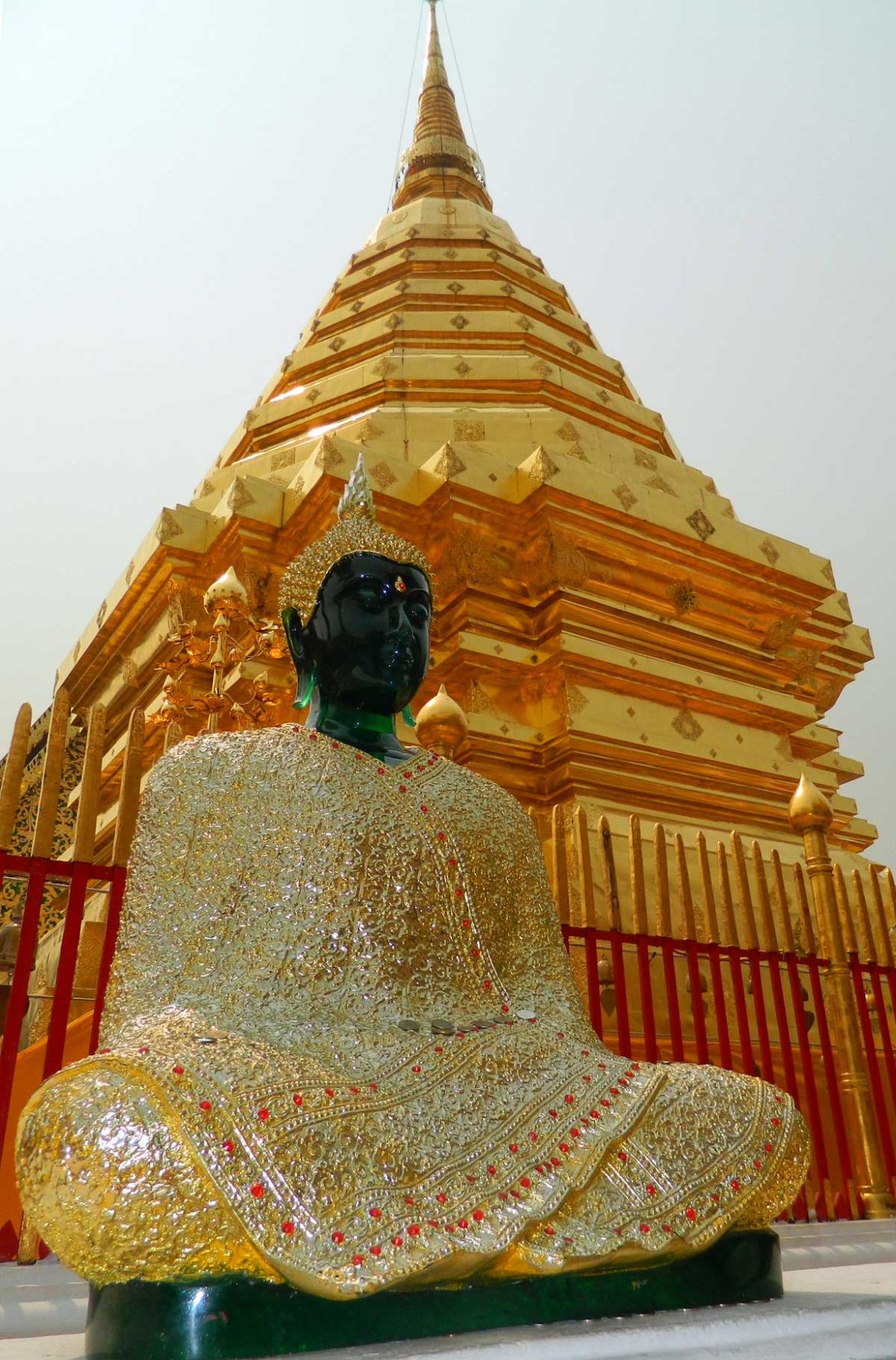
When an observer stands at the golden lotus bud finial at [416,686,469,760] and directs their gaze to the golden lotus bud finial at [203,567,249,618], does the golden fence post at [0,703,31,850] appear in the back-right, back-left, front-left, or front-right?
front-left

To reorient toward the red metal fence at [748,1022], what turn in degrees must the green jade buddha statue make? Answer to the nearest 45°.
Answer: approximately 90° to its left

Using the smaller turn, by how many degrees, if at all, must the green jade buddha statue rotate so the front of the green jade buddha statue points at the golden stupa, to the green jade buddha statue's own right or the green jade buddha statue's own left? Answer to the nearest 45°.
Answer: approximately 135° to the green jade buddha statue's own left

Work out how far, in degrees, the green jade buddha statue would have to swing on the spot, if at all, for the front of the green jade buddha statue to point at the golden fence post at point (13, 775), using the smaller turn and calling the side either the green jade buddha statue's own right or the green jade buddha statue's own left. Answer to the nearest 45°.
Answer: approximately 135° to the green jade buddha statue's own right

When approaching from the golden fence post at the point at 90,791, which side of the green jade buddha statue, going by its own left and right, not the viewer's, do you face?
back

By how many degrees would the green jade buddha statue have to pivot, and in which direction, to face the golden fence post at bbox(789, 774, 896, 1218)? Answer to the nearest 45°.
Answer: approximately 90° to its left

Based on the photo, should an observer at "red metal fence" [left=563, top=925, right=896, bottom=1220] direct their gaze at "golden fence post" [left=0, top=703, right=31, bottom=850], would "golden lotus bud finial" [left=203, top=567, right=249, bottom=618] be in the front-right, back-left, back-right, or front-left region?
front-right

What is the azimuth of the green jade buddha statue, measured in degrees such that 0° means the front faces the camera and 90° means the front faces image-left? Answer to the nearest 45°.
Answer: approximately 315°

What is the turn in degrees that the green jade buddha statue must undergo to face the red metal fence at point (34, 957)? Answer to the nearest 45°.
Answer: approximately 180°
